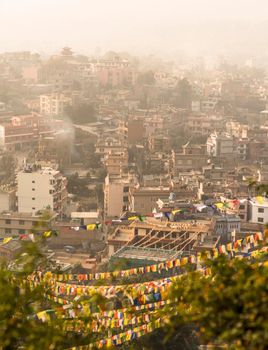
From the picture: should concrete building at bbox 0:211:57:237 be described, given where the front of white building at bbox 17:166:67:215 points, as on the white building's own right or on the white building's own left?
on the white building's own right

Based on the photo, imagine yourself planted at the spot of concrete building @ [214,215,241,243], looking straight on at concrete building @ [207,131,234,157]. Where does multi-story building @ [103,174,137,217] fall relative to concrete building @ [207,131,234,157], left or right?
left

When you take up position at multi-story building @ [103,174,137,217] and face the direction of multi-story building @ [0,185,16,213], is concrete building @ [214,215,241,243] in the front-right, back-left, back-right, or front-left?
back-left
